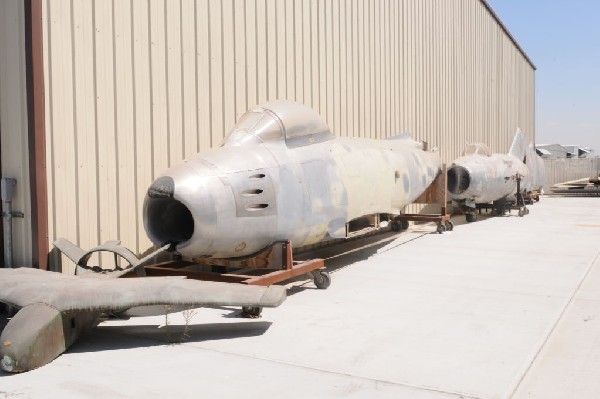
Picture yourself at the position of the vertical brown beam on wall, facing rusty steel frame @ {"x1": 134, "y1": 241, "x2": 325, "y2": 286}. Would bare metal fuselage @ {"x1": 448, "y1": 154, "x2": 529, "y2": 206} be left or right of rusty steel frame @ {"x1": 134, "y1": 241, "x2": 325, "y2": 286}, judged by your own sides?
left

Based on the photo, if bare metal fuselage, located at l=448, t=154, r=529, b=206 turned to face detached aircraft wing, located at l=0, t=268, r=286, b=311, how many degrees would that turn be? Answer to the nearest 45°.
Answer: approximately 45° to its left

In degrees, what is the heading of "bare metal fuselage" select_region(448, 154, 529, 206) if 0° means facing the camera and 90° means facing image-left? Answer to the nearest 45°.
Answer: approximately 45°

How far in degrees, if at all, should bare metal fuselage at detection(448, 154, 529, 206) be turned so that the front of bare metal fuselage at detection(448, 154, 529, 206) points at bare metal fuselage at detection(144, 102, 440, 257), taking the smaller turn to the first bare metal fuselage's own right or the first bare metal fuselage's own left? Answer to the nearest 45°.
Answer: approximately 45° to the first bare metal fuselage's own left

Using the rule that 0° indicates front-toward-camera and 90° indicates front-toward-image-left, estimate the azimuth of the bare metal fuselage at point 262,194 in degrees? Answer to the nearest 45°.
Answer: approximately 45°

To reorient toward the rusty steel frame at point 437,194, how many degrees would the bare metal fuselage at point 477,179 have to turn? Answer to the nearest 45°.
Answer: approximately 45° to its left

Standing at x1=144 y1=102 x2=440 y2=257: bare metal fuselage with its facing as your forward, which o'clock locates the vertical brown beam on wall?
The vertical brown beam on wall is roughly at 1 o'clock from the bare metal fuselage.
